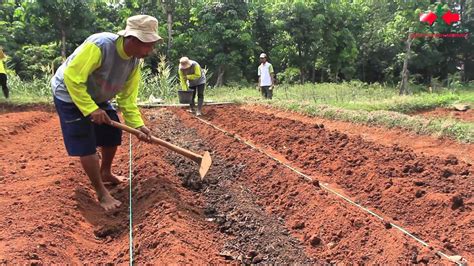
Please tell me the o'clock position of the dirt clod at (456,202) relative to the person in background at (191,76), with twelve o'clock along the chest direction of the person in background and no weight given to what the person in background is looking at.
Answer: The dirt clod is roughly at 10 o'clock from the person in background.

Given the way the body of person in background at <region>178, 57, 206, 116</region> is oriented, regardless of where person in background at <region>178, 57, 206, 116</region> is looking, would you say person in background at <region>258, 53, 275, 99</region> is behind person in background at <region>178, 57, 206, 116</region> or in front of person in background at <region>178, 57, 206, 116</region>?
behind

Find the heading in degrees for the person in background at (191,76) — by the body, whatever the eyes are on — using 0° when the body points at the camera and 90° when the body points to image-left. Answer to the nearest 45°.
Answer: approximately 45°

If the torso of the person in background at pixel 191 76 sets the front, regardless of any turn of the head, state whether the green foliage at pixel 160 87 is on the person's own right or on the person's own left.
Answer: on the person's own right

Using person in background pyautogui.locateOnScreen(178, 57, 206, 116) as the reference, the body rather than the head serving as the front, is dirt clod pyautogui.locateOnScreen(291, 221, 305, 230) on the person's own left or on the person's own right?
on the person's own left

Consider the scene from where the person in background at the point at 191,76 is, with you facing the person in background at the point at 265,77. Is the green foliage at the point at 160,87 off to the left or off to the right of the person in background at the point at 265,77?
left

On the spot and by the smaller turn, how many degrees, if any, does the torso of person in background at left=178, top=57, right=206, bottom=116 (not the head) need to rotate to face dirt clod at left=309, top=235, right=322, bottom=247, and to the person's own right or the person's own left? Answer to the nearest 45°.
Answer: approximately 45° to the person's own left

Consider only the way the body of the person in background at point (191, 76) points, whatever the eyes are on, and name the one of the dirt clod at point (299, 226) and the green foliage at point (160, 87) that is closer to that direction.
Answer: the dirt clod

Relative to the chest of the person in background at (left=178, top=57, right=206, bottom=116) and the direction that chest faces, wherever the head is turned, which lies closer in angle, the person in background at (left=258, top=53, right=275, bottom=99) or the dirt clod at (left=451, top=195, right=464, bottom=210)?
the dirt clod
